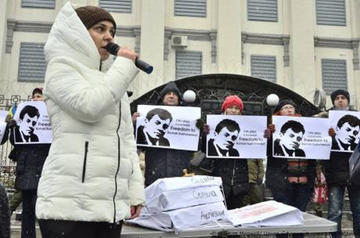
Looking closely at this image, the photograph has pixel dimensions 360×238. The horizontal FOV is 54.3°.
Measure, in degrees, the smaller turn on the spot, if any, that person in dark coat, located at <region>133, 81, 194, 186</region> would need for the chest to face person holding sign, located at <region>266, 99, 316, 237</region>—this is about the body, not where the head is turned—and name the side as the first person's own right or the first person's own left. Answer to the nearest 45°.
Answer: approximately 90° to the first person's own left

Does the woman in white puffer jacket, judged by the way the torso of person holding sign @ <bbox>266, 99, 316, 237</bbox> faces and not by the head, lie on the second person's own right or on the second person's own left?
on the second person's own right

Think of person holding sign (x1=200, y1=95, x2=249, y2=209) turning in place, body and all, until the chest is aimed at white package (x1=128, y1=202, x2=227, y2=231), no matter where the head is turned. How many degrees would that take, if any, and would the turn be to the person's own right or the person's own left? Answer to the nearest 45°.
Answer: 0° — they already face it

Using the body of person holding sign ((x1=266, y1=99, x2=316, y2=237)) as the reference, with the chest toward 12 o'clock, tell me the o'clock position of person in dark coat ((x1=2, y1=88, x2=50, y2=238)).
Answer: The person in dark coat is roughly at 4 o'clock from the person holding sign.

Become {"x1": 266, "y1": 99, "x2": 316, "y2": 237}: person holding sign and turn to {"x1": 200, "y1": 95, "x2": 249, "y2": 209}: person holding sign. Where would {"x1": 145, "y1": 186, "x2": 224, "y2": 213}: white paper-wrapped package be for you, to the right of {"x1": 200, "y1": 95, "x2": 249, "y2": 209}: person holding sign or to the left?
left

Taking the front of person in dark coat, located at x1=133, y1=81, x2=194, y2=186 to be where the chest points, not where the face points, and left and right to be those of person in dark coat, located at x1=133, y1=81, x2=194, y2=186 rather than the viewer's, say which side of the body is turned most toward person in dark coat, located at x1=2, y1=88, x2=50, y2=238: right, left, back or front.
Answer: right

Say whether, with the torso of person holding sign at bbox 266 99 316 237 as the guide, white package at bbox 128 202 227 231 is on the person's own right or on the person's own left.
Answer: on the person's own right

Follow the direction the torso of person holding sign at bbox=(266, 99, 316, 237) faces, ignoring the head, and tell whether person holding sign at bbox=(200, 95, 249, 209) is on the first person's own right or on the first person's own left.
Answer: on the first person's own right
